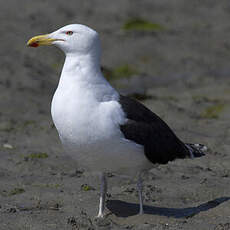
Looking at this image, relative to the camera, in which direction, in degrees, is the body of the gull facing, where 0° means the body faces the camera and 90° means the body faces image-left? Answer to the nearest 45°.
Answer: approximately 45°
